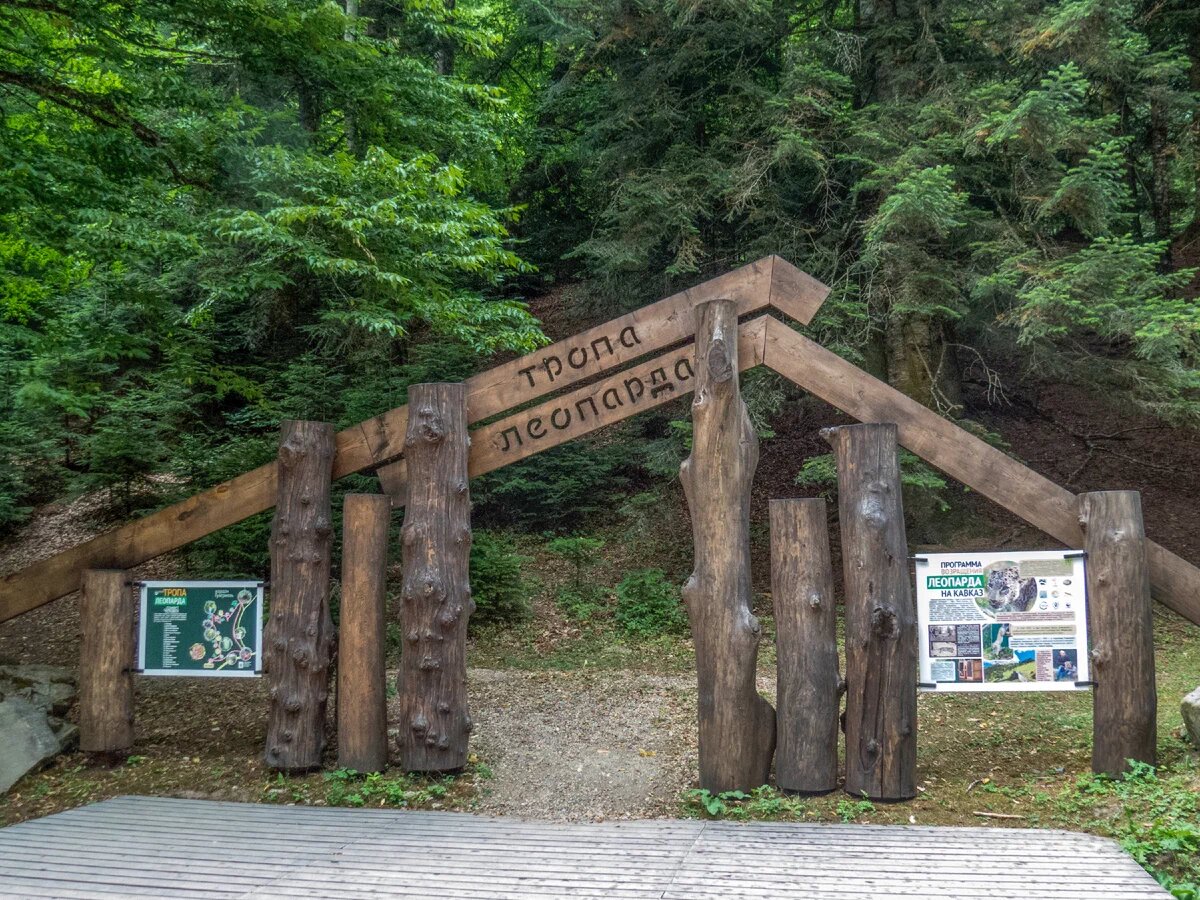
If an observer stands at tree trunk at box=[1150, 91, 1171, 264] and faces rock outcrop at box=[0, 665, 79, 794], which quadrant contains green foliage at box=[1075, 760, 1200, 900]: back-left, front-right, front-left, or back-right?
front-left

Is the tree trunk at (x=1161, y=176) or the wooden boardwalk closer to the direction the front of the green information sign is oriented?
the wooden boardwalk

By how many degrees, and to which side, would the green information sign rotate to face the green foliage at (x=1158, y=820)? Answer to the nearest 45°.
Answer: approximately 45° to its left

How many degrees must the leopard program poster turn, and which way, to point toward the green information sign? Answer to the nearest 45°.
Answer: approximately 90° to its right

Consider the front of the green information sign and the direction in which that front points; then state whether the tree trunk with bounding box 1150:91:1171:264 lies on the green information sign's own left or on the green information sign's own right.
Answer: on the green information sign's own left

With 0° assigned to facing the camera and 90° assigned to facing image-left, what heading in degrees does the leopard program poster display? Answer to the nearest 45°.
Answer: approximately 0°

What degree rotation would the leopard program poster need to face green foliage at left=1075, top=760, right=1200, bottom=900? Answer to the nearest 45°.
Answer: approximately 45° to its left

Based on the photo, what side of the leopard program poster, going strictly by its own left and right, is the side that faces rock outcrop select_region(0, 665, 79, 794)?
right

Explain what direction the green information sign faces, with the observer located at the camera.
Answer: facing the viewer

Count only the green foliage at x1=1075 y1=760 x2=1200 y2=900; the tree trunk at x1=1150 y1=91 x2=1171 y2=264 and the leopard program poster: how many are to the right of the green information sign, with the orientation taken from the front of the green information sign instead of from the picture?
0

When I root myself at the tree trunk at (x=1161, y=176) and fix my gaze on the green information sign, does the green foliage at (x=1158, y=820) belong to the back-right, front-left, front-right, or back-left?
front-left

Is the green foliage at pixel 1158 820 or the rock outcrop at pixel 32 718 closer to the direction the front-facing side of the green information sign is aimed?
the green foliage

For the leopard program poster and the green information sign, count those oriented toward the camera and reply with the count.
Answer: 2

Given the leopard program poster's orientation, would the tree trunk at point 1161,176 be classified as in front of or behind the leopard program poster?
behind

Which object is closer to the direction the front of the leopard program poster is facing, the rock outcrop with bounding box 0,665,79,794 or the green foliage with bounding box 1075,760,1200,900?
the green foliage
